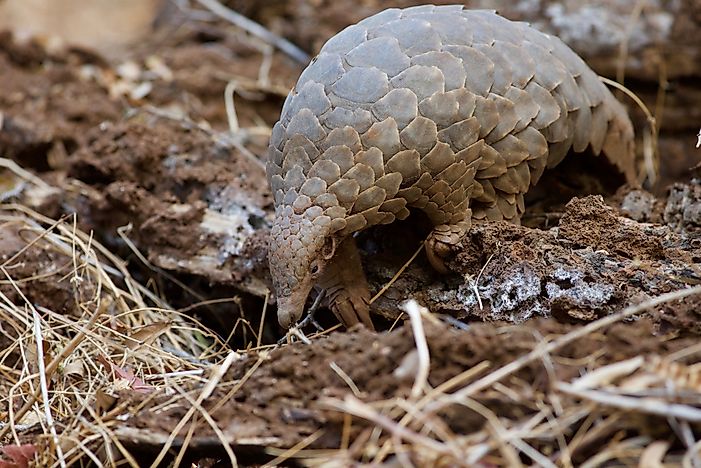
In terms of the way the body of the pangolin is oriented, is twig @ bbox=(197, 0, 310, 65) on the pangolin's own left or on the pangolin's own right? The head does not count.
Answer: on the pangolin's own right

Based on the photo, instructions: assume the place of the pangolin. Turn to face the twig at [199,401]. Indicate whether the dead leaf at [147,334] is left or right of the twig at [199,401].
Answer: right

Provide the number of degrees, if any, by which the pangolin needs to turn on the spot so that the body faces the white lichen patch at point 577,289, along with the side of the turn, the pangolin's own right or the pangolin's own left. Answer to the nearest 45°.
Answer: approximately 90° to the pangolin's own left

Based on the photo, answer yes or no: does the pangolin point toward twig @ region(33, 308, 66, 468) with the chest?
yes

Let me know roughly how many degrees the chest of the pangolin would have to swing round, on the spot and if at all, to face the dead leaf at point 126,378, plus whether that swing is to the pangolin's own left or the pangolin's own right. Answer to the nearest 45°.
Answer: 0° — it already faces it

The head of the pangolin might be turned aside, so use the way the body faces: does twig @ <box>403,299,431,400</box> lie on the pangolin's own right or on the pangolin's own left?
on the pangolin's own left

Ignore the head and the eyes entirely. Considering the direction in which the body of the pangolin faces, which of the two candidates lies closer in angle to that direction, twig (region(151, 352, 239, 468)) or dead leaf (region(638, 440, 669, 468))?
the twig

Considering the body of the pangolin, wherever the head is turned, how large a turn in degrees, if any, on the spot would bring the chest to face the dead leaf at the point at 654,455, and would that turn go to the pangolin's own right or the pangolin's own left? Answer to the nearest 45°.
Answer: approximately 90° to the pangolin's own left

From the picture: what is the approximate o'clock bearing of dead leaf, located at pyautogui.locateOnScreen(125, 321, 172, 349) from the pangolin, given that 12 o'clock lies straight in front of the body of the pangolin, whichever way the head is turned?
The dead leaf is roughly at 1 o'clock from the pangolin.

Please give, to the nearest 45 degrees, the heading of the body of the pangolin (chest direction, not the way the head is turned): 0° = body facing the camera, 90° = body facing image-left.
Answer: approximately 45°

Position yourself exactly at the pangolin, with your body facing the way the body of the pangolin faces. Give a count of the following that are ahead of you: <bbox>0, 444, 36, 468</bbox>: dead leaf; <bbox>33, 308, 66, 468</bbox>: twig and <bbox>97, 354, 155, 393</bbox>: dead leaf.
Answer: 3
